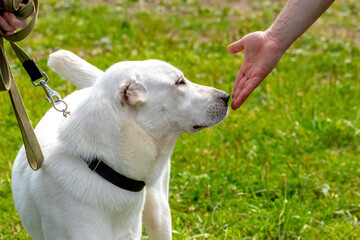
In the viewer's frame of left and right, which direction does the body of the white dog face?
facing the viewer and to the right of the viewer
